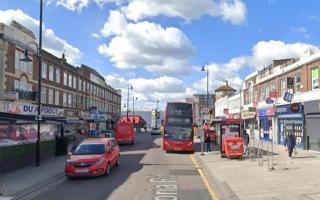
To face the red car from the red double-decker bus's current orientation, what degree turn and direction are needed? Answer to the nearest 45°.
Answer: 0° — it already faces it

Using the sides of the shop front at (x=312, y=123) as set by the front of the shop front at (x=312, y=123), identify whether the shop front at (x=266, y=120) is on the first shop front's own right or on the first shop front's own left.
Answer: on the first shop front's own right

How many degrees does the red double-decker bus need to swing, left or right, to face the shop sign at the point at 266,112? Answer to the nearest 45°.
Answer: approximately 135° to its left
